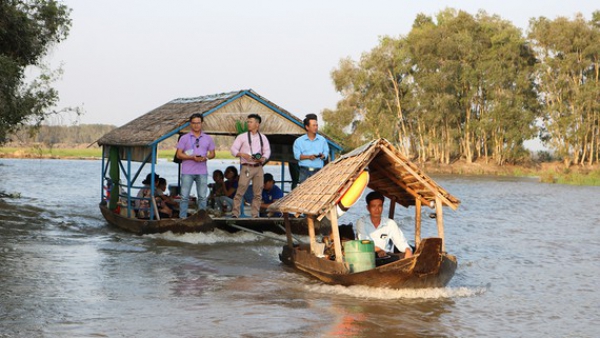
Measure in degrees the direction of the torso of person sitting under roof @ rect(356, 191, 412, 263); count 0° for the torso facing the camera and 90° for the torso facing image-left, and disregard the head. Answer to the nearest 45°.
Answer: approximately 0°

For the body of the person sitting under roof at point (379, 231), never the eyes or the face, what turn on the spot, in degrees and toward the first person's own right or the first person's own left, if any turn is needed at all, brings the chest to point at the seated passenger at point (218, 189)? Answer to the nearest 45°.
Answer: approximately 135° to the first person's own right

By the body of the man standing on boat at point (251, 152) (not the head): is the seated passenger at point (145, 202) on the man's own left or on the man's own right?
on the man's own right

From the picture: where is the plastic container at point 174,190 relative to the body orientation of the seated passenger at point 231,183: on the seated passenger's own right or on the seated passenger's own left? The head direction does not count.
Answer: on the seated passenger's own right

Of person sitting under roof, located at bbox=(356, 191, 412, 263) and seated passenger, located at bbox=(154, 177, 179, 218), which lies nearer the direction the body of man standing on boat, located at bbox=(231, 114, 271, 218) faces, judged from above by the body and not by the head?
the person sitting under roof
